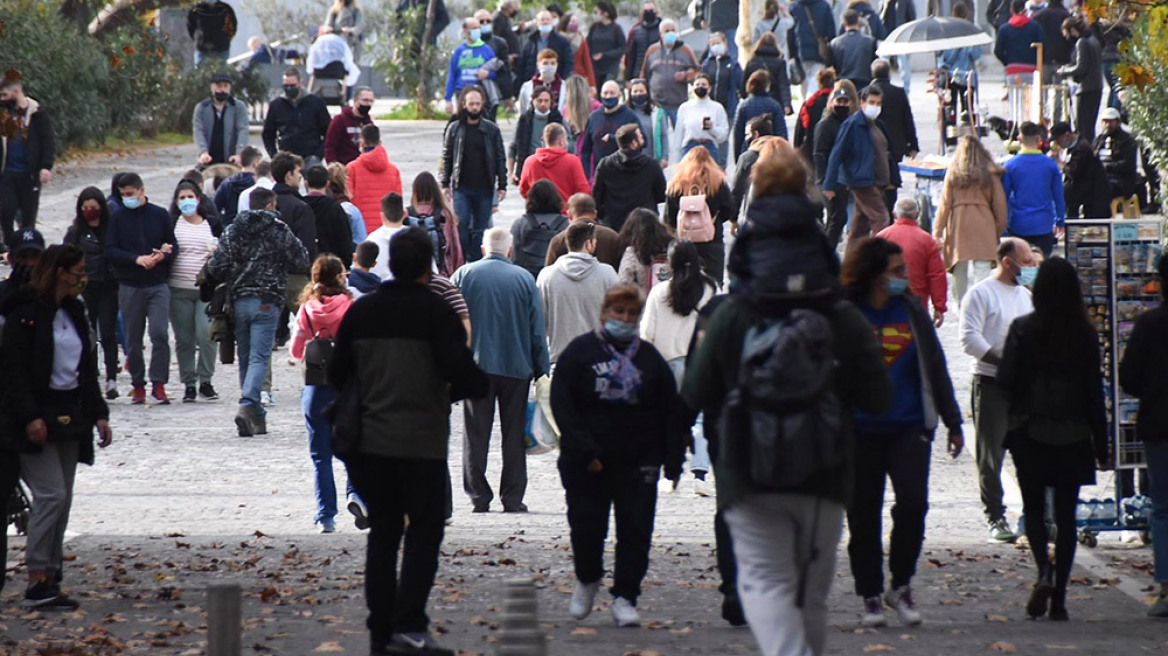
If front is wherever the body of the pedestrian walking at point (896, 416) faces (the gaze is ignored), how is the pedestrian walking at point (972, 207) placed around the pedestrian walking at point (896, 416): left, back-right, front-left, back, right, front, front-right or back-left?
back

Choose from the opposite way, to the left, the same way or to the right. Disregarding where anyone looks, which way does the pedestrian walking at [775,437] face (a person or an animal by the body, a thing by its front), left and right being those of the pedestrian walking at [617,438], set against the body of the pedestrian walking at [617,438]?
the opposite way

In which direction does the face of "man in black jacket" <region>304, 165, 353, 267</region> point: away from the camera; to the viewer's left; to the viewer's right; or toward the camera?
away from the camera

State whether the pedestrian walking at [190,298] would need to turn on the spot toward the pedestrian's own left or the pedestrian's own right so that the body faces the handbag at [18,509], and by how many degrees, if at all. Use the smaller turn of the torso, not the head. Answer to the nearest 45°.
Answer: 0° — they already face it

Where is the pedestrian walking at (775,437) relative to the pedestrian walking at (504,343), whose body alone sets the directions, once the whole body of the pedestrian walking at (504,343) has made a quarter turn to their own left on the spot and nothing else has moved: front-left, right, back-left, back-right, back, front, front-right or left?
left

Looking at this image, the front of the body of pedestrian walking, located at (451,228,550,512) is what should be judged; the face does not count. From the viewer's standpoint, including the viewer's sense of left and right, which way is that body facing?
facing away from the viewer

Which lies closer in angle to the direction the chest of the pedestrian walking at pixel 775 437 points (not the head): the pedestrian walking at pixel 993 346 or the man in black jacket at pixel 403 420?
the pedestrian walking

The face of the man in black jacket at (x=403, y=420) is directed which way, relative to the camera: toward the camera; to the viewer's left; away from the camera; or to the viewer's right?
away from the camera

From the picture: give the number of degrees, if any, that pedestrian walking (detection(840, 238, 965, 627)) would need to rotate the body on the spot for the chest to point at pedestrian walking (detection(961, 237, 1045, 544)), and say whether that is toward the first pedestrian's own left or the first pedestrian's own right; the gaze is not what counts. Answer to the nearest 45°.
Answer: approximately 180°

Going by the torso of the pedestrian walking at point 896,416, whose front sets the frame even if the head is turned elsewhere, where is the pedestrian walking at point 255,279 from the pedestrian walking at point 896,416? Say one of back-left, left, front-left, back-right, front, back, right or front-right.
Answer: back-right

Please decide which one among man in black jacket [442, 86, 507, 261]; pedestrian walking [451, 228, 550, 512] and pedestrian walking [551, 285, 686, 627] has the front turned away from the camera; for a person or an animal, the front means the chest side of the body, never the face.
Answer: pedestrian walking [451, 228, 550, 512]

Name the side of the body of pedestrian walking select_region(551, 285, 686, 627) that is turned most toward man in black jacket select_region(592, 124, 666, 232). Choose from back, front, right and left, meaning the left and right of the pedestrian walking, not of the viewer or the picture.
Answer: back

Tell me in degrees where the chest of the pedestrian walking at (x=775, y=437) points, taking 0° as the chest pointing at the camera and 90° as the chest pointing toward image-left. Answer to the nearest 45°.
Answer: approximately 180°
